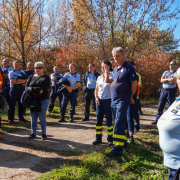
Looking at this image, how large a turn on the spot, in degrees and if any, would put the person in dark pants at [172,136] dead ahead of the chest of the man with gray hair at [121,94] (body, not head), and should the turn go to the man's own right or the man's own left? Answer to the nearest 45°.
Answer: approximately 45° to the man's own left

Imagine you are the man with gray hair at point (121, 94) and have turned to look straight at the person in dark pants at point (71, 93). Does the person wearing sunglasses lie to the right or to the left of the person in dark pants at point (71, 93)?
left

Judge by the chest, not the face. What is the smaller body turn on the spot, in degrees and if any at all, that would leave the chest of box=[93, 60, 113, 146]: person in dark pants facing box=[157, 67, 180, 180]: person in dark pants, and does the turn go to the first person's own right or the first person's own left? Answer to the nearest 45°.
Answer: approximately 45° to the first person's own left

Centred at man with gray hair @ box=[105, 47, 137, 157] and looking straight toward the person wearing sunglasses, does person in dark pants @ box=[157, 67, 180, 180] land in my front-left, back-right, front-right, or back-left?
back-left

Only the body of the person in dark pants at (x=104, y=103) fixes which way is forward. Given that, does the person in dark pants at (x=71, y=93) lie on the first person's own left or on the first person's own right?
on the first person's own right

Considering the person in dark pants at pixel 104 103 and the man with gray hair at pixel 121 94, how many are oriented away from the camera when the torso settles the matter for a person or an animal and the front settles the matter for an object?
0

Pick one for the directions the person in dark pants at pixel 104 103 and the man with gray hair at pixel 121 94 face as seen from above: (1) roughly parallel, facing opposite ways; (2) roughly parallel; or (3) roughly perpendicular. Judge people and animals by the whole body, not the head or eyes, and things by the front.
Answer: roughly parallel
